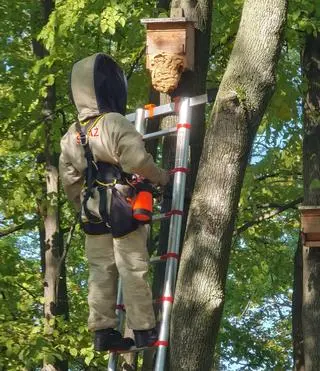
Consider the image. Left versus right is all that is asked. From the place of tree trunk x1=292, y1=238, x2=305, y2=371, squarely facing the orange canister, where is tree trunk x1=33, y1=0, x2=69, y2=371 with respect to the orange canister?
right

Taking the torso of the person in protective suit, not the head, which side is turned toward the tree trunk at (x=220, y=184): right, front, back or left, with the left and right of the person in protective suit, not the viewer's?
right

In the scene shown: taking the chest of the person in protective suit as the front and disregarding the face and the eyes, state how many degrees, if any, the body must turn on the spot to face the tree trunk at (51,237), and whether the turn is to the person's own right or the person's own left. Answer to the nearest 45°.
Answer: approximately 45° to the person's own left

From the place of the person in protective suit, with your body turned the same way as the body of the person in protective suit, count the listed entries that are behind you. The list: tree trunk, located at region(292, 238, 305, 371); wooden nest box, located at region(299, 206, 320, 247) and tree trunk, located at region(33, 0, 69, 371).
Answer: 0

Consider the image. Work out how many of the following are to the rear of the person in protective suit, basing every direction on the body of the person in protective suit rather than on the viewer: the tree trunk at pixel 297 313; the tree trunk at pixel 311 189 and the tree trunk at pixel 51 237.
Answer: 0

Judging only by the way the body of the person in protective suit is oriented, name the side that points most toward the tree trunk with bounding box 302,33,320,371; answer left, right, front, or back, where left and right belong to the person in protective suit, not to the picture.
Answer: front

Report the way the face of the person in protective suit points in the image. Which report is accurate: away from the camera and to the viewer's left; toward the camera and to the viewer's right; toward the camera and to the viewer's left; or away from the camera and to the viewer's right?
away from the camera and to the viewer's right

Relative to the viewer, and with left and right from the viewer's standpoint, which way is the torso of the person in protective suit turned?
facing away from the viewer and to the right of the viewer

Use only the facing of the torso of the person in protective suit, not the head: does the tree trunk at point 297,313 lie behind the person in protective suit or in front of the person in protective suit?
in front
